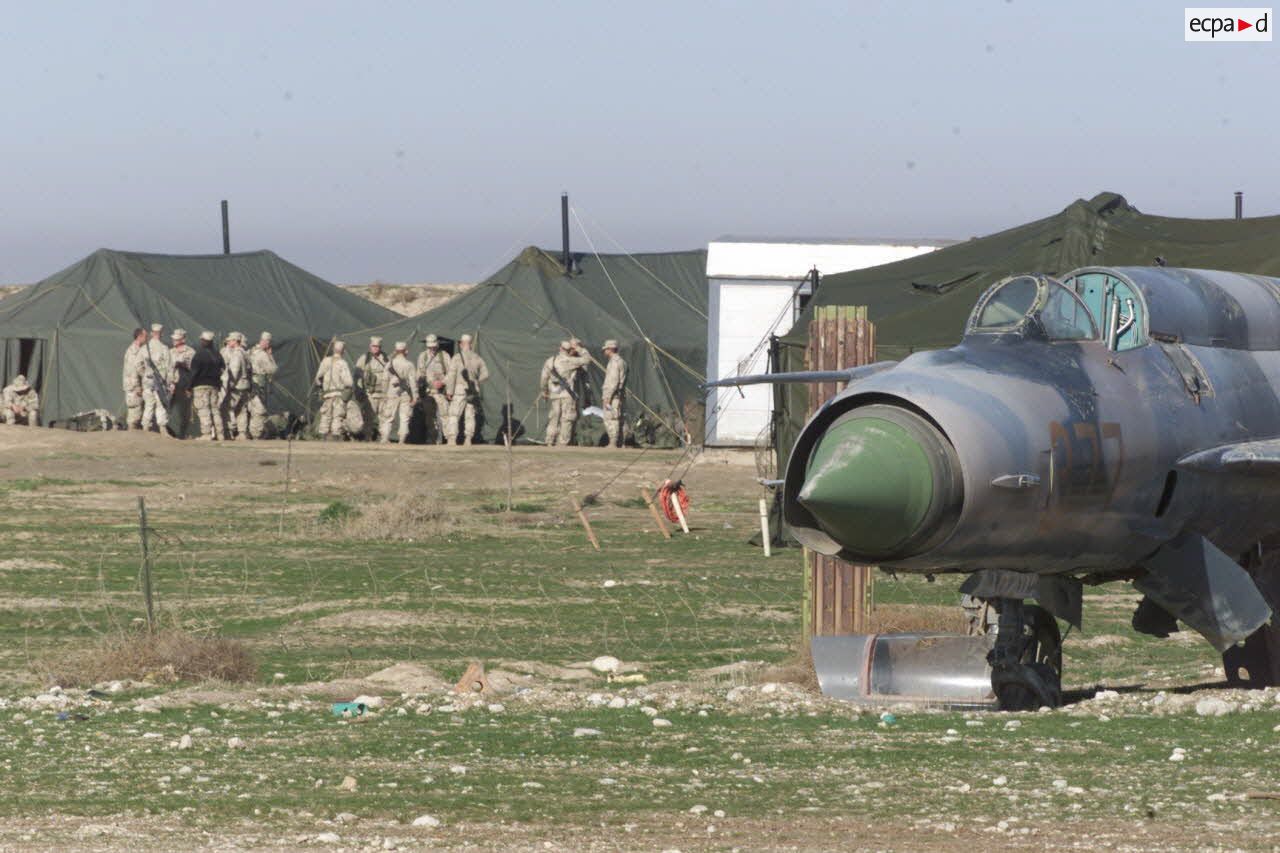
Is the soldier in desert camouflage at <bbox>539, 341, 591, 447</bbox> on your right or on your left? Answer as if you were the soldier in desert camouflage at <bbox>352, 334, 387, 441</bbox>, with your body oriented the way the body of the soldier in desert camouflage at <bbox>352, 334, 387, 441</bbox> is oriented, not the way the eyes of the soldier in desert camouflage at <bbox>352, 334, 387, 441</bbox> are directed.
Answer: on your left

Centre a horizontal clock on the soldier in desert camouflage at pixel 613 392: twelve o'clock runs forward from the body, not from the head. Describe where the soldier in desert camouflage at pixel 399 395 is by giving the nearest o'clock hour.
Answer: the soldier in desert camouflage at pixel 399 395 is roughly at 12 o'clock from the soldier in desert camouflage at pixel 613 392.
